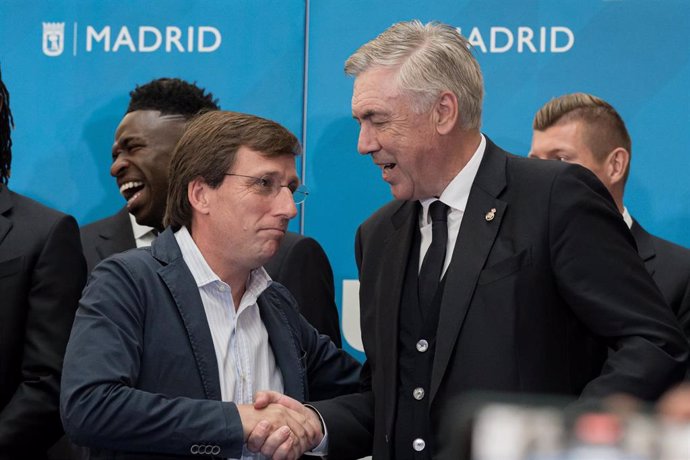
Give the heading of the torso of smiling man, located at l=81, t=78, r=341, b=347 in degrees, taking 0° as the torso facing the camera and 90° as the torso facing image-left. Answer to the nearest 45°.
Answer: approximately 45°

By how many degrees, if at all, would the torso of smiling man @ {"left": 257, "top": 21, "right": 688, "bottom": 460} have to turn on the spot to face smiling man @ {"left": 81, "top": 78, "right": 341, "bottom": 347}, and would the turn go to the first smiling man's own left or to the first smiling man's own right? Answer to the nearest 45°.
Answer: approximately 90° to the first smiling man's own right

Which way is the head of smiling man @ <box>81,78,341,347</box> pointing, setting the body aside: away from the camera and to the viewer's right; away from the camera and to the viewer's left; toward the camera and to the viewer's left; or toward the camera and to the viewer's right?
toward the camera and to the viewer's left

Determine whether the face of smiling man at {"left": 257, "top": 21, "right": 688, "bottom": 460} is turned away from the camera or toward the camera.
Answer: toward the camera

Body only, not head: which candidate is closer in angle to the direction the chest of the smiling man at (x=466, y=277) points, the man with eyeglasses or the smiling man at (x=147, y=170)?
the man with eyeglasses

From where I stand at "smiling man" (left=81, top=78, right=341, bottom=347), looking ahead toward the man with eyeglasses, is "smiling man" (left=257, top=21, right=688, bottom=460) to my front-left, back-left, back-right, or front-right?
front-left

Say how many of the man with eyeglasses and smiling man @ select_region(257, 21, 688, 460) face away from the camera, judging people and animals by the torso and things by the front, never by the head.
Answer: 0

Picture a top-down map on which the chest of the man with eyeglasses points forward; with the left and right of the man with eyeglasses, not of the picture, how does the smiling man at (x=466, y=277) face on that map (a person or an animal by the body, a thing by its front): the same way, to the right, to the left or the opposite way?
to the right

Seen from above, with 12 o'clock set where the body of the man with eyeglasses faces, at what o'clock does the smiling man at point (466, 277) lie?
The smiling man is roughly at 11 o'clock from the man with eyeglasses.

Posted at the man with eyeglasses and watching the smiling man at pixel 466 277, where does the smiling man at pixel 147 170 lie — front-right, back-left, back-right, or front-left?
back-left

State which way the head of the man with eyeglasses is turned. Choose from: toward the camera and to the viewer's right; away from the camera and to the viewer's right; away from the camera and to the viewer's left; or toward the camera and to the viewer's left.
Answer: toward the camera and to the viewer's right

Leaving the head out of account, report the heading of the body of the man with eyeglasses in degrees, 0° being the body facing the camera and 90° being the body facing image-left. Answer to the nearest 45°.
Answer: approximately 315°

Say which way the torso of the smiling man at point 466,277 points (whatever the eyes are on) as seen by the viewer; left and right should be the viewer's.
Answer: facing the viewer and to the left of the viewer

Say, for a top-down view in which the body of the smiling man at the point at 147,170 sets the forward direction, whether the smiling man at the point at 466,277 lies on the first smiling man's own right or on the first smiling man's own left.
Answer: on the first smiling man's own left
